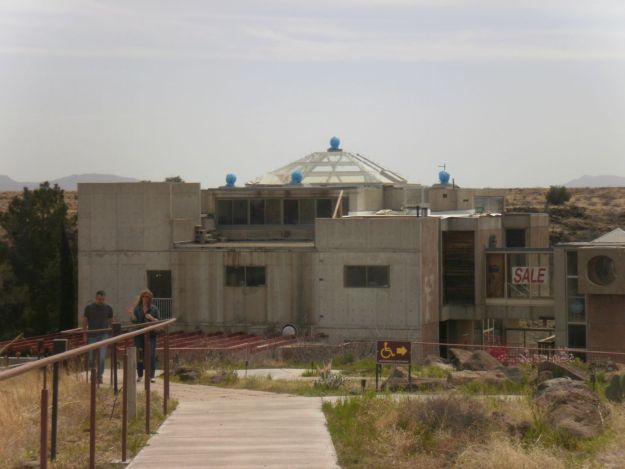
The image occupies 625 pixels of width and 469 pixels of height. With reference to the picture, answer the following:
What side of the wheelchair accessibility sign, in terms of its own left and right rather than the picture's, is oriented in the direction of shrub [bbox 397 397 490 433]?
front

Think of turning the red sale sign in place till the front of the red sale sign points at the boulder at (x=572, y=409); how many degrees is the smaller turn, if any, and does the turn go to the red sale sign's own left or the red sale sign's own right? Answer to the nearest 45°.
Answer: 0° — it already faces it

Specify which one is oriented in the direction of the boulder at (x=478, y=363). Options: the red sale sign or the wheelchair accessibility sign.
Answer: the red sale sign

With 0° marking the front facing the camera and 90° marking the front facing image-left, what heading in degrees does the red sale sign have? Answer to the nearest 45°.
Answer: approximately 0°

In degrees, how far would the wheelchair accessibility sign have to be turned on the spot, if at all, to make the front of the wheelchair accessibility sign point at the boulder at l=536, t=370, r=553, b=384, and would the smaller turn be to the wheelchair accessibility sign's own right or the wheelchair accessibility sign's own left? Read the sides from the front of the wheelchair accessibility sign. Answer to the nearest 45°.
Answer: approximately 45° to the wheelchair accessibility sign's own left

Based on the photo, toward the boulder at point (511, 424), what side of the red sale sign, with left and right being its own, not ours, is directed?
front

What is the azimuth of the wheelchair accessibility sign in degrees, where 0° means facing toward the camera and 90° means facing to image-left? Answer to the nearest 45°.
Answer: approximately 0°

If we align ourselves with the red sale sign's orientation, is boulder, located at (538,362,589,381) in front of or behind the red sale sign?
in front

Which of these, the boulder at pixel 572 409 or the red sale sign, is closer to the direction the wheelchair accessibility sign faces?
the boulder

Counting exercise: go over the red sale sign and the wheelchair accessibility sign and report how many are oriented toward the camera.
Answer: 2
